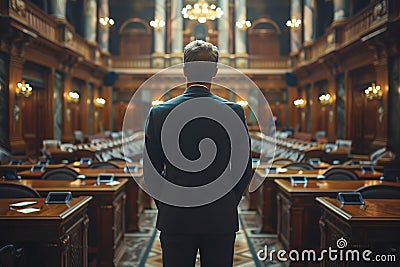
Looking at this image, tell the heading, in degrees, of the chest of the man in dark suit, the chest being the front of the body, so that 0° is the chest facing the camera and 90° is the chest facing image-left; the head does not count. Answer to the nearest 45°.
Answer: approximately 180°

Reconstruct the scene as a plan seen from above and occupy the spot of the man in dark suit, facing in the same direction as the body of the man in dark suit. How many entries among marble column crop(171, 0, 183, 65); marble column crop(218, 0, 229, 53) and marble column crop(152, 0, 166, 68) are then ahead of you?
3

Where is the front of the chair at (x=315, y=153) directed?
away from the camera

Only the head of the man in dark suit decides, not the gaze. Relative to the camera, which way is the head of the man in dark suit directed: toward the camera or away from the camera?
away from the camera
